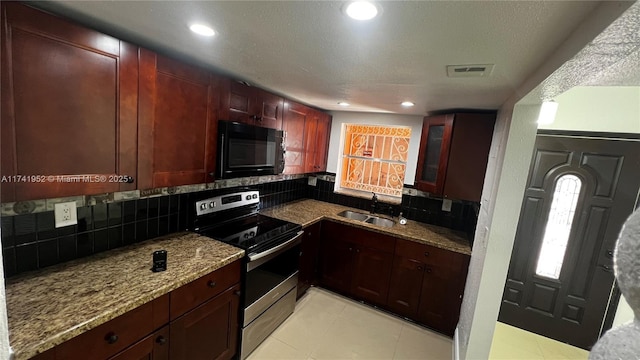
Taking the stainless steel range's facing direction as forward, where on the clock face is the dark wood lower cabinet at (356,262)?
The dark wood lower cabinet is roughly at 10 o'clock from the stainless steel range.

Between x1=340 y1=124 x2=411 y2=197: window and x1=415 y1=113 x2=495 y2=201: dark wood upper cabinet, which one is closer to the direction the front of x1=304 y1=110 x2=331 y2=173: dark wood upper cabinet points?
the dark wood upper cabinet

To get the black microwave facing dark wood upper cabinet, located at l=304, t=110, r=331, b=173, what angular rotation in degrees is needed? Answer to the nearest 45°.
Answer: approximately 90° to its left

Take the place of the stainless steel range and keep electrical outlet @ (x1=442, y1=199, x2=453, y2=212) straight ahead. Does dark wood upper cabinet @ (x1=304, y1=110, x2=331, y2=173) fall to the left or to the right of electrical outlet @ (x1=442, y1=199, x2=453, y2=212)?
left

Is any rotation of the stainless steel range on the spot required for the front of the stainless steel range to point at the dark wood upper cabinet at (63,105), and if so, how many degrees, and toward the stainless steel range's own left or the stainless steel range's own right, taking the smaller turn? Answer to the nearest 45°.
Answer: approximately 90° to the stainless steel range's own right
